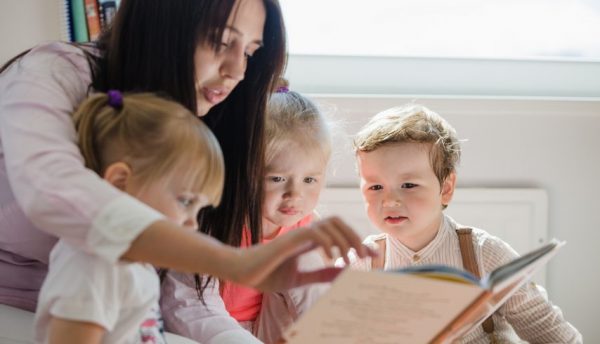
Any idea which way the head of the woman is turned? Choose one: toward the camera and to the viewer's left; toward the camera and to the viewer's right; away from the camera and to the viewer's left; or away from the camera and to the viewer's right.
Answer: toward the camera and to the viewer's right

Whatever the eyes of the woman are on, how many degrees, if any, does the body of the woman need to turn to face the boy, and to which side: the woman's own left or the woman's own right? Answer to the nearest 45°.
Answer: approximately 90° to the woman's own left

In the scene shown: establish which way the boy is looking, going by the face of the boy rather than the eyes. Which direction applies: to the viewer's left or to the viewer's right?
to the viewer's left

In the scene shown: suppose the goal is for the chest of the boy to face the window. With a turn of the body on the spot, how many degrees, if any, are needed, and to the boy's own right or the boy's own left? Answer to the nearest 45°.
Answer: approximately 135° to the boy's own right

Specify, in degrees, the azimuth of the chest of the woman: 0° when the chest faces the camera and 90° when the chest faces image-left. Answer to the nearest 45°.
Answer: approximately 315°

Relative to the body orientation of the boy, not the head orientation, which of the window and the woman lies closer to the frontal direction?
the woman
